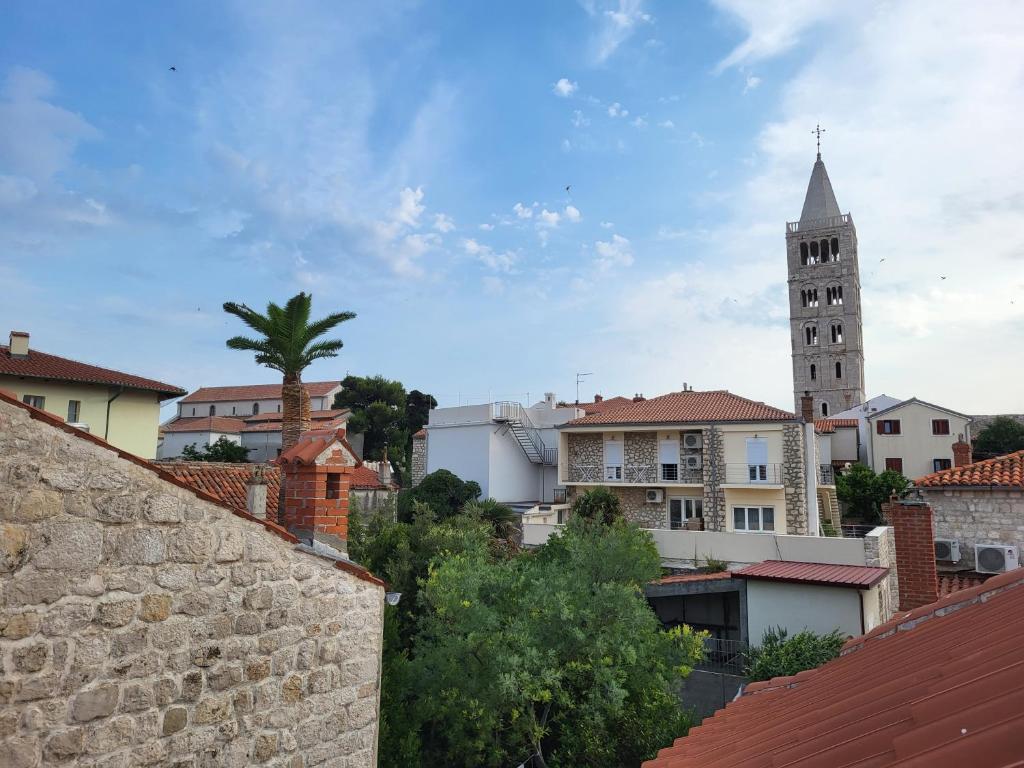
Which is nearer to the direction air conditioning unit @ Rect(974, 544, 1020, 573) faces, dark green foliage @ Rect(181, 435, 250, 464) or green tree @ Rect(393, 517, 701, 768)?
the green tree

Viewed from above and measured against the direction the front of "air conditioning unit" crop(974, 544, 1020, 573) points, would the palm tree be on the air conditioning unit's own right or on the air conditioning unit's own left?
on the air conditioning unit's own right

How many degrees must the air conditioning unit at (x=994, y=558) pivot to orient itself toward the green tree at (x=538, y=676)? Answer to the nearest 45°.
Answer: approximately 45° to its right

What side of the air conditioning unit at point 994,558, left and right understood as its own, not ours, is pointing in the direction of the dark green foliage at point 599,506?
right

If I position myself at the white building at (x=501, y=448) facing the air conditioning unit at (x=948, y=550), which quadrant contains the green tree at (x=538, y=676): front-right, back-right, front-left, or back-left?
front-right

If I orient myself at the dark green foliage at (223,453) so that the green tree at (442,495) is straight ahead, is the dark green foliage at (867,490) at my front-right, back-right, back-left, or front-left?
front-left

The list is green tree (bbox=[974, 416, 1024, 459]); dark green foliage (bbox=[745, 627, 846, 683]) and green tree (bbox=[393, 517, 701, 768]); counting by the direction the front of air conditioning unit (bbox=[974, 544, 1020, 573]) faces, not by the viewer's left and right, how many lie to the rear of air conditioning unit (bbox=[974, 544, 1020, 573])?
1

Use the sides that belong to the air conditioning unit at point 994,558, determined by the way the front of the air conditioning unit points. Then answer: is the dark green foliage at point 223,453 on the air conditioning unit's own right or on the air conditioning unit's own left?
on the air conditioning unit's own right

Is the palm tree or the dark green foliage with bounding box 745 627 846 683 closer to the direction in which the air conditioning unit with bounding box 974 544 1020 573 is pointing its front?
the dark green foliage

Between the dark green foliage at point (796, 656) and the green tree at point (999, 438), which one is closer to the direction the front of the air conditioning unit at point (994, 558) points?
the dark green foliage

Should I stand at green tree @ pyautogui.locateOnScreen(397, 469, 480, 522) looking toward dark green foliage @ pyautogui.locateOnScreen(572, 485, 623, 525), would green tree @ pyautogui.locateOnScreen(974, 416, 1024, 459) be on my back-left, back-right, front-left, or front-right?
front-left

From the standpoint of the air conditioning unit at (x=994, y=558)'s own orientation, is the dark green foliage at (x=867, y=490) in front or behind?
behind

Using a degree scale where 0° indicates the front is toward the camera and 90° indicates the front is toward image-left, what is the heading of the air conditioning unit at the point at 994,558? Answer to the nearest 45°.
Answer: approximately 0°

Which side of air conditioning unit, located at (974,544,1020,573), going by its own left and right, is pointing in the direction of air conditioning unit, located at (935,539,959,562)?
right

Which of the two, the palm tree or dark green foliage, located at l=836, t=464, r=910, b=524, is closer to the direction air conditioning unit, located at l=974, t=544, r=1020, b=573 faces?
the palm tree
